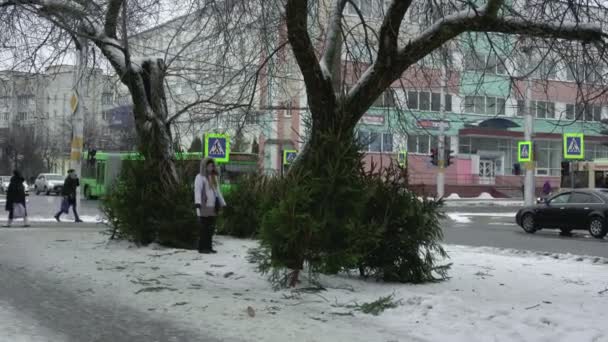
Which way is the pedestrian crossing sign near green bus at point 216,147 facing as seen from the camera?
toward the camera

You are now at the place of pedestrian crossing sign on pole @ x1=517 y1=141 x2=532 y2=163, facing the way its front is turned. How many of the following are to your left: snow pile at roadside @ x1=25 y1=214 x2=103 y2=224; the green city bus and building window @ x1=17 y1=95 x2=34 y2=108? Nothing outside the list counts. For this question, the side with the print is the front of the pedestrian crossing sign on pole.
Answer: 0

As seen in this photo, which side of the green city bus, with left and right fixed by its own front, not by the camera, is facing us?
left

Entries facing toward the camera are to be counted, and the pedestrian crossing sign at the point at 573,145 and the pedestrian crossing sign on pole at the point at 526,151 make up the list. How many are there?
2

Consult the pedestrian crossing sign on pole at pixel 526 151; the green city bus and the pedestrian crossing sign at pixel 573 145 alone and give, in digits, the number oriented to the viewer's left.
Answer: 1

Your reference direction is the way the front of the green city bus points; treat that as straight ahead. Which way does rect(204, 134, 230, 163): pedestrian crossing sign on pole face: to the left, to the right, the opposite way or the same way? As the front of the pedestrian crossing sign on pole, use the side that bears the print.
to the left

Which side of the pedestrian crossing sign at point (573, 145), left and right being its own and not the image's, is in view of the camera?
front

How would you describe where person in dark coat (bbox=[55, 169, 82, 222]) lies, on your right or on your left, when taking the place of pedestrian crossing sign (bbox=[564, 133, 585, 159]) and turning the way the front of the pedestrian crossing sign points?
on your right

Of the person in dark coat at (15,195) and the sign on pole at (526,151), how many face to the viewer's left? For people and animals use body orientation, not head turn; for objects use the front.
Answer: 0

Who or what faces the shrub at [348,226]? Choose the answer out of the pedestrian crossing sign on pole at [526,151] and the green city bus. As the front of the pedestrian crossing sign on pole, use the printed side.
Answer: the pedestrian crossing sign on pole

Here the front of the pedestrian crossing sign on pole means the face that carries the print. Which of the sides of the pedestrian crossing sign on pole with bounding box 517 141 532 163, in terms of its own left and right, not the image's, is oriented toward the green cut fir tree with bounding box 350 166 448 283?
front

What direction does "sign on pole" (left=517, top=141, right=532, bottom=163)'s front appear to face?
toward the camera

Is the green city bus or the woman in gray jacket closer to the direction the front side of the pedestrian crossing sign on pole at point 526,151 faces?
the woman in gray jacket
